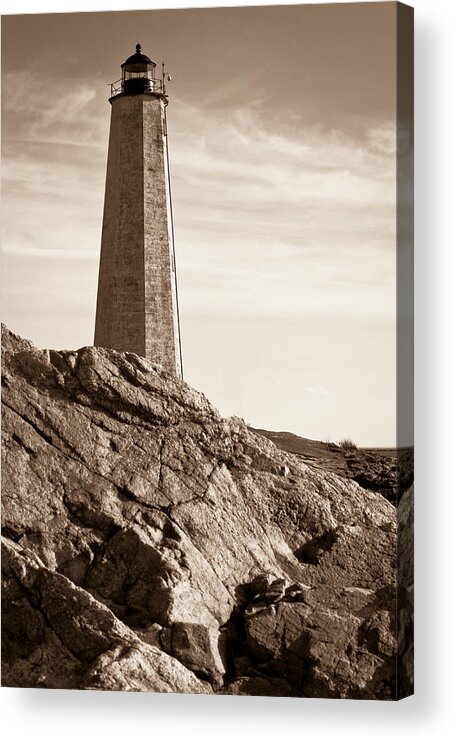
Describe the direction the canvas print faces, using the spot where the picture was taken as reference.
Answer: facing the viewer and to the left of the viewer
